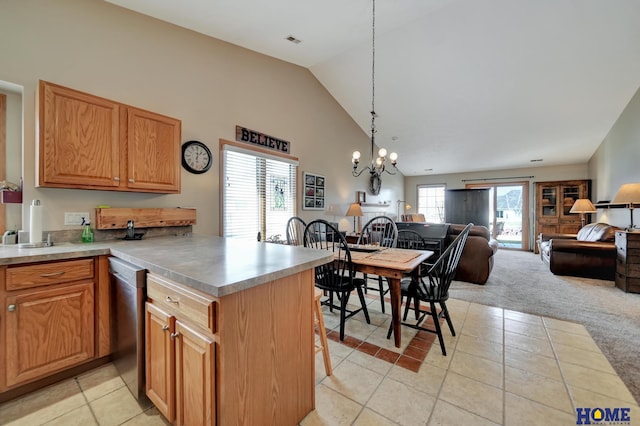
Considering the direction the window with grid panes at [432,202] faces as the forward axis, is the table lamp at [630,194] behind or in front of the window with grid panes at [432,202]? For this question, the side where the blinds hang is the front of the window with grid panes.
in front

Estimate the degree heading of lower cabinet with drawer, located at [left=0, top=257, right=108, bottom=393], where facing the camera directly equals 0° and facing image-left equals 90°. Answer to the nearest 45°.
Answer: approximately 315°

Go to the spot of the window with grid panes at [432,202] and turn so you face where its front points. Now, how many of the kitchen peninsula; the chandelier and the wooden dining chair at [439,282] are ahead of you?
3

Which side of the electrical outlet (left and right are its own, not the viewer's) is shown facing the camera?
front

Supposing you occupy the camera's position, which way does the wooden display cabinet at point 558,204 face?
facing the viewer

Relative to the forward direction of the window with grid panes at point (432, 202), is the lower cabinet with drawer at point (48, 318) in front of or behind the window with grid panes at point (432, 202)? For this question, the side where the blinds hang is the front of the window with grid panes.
in front

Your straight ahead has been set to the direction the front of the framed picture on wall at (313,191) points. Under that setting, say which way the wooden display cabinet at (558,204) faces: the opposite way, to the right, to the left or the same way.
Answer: to the right

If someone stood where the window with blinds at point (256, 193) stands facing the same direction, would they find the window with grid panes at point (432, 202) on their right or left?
on their left

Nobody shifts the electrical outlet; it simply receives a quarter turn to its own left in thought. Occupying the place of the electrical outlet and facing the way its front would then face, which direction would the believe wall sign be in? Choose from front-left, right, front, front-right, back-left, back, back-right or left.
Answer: front

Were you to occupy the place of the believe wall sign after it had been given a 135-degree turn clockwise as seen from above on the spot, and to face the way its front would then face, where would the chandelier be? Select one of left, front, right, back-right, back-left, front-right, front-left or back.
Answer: back

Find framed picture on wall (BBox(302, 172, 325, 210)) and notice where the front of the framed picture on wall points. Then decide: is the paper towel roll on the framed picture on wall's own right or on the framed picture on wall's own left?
on the framed picture on wall's own right

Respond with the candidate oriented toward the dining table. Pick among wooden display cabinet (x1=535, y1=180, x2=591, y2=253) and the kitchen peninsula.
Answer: the wooden display cabinet

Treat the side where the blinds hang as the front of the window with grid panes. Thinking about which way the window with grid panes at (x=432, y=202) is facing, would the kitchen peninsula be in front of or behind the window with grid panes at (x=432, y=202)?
in front

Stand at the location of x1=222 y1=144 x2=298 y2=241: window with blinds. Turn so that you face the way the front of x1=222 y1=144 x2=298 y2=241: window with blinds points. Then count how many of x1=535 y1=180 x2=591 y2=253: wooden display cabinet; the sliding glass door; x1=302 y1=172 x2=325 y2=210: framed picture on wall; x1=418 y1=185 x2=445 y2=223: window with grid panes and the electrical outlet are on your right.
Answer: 1

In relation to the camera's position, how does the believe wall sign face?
facing the viewer and to the right of the viewer

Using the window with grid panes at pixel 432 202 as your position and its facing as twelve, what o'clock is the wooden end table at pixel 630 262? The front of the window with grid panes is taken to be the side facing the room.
The wooden end table is roughly at 11 o'clock from the window with grid panes.

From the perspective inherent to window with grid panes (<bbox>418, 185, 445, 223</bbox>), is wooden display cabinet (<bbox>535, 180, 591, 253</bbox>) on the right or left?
on its left

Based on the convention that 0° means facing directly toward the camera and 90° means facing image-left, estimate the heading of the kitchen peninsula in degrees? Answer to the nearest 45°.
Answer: approximately 45°

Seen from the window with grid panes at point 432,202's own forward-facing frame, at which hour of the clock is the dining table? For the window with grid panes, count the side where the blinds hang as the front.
The dining table is roughly at 12 o'clock from the window with grid panes.

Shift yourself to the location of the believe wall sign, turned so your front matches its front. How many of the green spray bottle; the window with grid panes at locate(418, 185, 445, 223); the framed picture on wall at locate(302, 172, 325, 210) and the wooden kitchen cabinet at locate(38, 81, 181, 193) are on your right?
2
